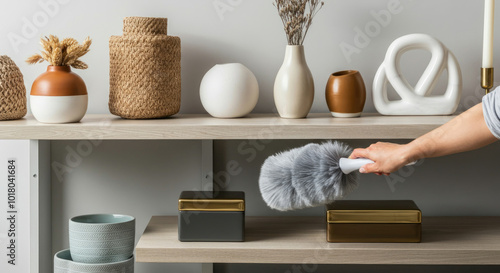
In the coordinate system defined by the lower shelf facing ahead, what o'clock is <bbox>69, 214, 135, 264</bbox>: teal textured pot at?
The teal textured pot is roughly at 3 o'clock from the lower shelf.

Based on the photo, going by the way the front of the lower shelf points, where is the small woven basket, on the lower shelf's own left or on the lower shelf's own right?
on the lower shelf's own right

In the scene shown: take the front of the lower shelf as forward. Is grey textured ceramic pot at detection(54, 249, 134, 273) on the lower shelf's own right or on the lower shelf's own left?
on the lower shelf's own right

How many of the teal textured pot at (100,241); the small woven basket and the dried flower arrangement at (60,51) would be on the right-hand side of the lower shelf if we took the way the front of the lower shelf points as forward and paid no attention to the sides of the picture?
3

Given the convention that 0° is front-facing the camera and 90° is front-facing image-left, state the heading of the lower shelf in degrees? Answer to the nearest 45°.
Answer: approximately 0°

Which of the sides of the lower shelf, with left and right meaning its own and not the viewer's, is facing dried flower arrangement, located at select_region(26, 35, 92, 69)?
right

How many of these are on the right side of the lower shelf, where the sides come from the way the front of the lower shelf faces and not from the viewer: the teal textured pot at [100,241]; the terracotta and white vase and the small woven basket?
3

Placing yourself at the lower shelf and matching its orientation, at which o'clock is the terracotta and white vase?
The terracotta and white vase is roughly at 3 o'clock from the lower shelf.

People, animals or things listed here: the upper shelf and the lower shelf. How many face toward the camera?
2
